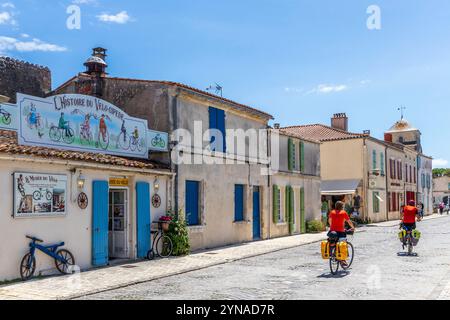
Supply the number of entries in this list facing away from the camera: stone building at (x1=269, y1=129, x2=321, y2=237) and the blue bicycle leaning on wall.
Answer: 0

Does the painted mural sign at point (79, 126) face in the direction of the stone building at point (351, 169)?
no

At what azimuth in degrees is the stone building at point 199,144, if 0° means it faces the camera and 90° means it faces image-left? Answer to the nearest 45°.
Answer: approximately 315°

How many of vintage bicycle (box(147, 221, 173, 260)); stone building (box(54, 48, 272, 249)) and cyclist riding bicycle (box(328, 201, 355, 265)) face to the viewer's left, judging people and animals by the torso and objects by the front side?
0

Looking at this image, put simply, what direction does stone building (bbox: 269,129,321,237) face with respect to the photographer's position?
facing the viewer and to the right of the viewer

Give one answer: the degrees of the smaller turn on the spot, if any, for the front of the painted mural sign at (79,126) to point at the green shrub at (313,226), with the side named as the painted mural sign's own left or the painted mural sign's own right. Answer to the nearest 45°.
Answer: approximately 90° to the painted mural sign's own left

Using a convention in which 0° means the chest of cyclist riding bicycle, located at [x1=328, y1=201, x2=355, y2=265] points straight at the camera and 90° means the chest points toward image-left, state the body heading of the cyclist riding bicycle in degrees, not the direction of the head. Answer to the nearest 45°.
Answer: approximately 225°

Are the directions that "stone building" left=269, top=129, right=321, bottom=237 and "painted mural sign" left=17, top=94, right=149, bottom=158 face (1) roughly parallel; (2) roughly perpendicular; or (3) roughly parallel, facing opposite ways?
roughly parallel

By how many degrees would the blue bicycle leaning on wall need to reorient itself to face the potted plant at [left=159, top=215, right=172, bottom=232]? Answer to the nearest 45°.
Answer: approximately 180°

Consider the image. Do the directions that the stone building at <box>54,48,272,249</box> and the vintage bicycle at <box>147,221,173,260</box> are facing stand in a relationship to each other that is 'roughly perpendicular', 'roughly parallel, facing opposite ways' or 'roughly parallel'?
roughly perpendicular

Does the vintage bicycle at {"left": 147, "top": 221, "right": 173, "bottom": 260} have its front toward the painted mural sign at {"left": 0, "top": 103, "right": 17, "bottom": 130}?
no

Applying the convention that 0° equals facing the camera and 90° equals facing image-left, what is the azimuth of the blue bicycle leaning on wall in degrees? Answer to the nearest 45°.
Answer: approximately 45°

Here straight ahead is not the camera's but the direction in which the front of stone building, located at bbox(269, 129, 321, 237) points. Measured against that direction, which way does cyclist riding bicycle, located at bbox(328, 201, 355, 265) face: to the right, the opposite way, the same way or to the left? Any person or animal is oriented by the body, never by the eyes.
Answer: to the left

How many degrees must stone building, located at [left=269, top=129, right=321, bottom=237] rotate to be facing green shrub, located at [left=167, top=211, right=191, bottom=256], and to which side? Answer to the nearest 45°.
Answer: approximately 45° to its right

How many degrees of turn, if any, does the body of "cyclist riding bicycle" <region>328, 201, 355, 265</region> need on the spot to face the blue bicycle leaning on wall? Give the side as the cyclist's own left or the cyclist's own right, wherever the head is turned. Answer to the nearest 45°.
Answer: approximately 135° to the cyclist's own left
